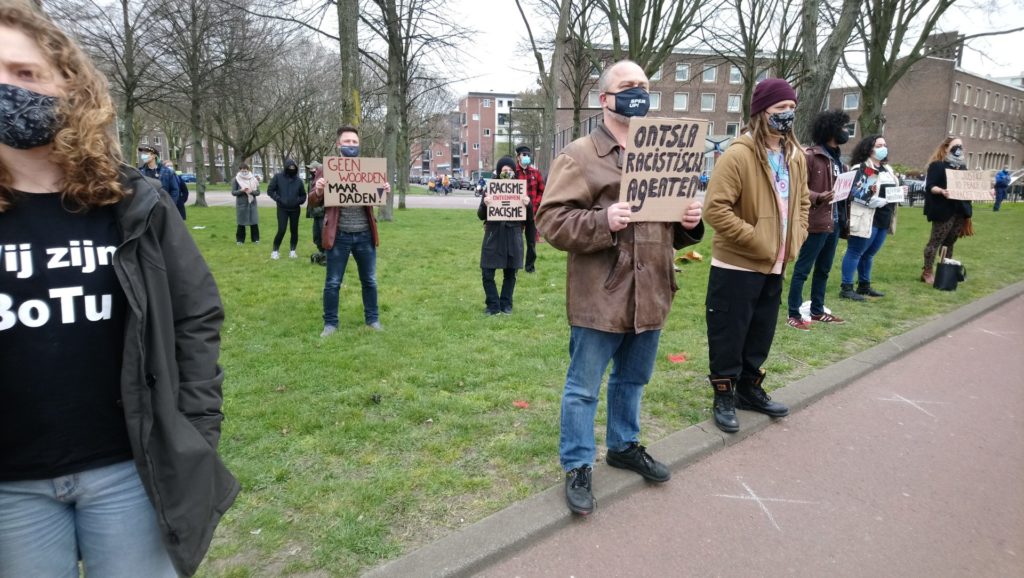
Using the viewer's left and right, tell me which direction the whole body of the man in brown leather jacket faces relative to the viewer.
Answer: facing the viewer and to the right of the viewer

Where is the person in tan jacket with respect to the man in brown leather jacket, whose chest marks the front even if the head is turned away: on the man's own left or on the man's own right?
on the man's own left

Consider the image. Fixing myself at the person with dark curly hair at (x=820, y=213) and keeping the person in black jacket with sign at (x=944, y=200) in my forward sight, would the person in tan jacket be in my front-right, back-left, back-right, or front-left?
back-right

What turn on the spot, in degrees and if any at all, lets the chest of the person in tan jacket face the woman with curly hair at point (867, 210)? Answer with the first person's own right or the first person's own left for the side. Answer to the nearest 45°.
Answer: approximately 135° to the first person's own left

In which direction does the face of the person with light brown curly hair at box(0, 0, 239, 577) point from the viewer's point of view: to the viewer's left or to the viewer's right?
to the viewer's left

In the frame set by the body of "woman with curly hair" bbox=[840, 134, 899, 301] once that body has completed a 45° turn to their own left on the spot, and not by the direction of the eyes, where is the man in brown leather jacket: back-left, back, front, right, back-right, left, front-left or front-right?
right

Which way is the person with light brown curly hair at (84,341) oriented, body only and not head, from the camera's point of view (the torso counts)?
toward the camera

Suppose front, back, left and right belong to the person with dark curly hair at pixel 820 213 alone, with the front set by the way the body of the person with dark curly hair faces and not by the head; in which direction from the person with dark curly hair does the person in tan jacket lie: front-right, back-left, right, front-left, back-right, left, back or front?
right

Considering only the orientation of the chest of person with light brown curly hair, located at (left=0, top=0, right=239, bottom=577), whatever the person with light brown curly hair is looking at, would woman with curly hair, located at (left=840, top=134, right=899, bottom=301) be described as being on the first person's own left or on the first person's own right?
on the first person's own left
